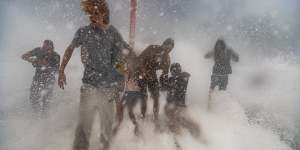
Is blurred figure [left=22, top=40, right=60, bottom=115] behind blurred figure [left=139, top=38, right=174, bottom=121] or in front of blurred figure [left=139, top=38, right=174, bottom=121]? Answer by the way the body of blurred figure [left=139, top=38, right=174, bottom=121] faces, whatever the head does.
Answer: behind

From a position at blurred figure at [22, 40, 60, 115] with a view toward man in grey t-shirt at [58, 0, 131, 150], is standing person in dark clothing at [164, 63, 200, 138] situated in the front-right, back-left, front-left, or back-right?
front-left
